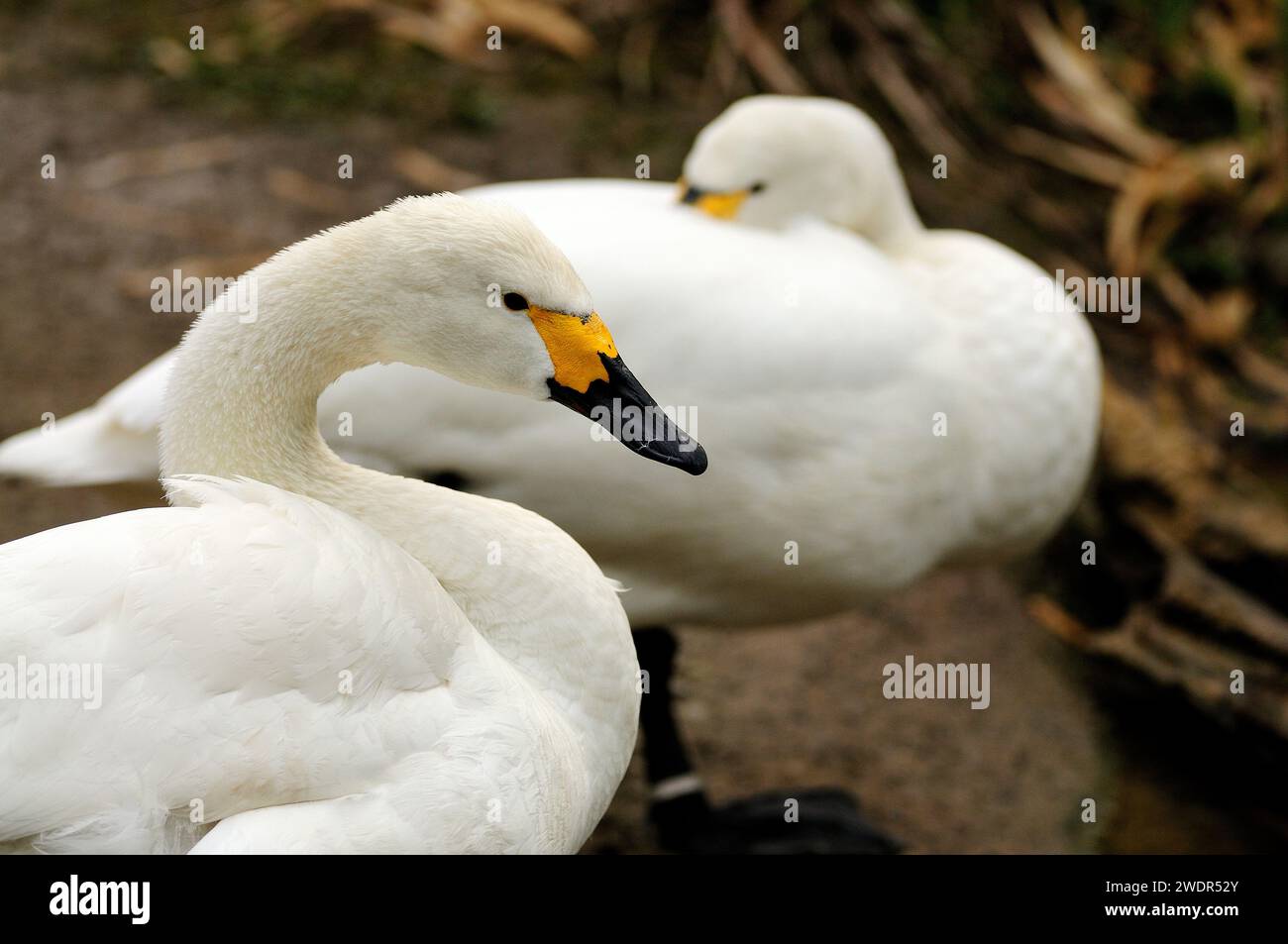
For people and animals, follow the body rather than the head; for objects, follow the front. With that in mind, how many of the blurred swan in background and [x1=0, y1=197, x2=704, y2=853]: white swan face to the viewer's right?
2

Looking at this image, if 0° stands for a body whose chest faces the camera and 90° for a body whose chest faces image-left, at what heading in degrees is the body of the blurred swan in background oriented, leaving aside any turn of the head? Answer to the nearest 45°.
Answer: approximately 270°

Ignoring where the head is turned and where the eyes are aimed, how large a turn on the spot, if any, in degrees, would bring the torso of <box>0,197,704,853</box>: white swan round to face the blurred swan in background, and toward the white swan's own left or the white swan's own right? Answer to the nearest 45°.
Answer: approximately 45° to the white swan's own left

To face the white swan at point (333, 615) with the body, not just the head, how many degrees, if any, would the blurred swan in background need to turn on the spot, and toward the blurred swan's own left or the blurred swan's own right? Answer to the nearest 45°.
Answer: approximately 135° to the blurred swan's own right

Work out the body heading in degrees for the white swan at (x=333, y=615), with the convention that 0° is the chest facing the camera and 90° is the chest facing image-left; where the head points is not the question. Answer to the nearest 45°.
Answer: approximately 270°
